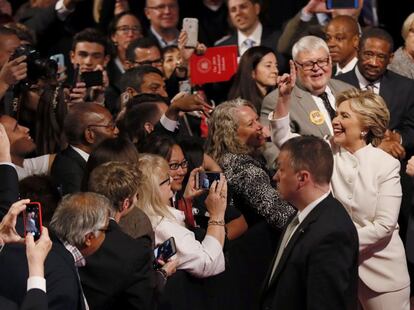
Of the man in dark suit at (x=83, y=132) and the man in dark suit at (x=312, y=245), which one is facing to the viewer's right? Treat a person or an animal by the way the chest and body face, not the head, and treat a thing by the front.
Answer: the man in dark suit at (x=83, y=132)

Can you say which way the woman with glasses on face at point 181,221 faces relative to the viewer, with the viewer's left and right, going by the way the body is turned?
facing to the right of the viewer

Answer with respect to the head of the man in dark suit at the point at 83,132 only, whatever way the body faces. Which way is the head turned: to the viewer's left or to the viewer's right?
to the viewer's right

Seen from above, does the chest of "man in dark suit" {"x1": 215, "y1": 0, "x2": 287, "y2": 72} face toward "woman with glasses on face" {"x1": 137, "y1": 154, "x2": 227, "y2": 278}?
yes

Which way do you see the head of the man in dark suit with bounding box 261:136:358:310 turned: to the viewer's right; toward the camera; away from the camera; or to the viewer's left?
to the viewer's left

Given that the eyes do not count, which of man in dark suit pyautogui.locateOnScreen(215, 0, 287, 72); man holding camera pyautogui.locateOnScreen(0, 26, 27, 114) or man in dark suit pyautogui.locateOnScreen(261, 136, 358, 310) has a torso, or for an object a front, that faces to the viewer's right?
the man holding camera

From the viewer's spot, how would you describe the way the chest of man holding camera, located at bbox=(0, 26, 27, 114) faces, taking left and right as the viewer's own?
facing to the right of the viewer

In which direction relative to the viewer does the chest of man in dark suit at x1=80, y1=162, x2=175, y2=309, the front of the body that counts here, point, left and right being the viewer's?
facing away from the viewer and to the right of the viewer

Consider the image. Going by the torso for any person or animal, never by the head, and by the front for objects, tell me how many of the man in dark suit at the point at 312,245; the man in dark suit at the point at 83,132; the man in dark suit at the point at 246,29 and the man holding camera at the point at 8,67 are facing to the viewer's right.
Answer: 2
